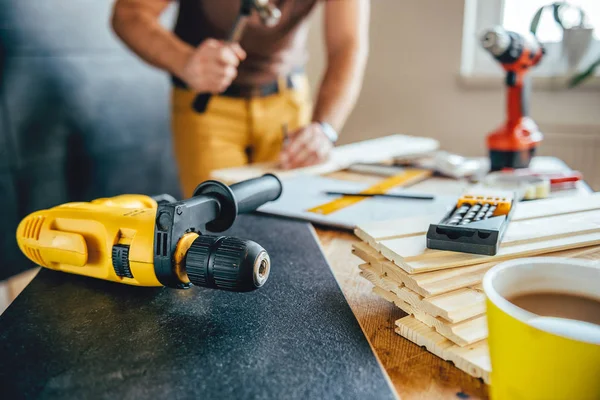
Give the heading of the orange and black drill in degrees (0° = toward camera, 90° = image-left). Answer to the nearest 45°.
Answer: approximately 45°

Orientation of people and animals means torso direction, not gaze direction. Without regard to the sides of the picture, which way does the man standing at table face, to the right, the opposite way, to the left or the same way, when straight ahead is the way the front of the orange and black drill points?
to the left

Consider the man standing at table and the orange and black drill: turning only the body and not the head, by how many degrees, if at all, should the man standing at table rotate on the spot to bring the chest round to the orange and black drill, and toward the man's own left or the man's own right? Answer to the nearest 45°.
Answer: approximately 45° to the man's own left

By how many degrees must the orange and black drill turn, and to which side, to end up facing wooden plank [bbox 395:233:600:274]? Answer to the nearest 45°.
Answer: approximately 45° to its left

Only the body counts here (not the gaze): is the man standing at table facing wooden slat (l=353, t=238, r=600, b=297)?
yes
